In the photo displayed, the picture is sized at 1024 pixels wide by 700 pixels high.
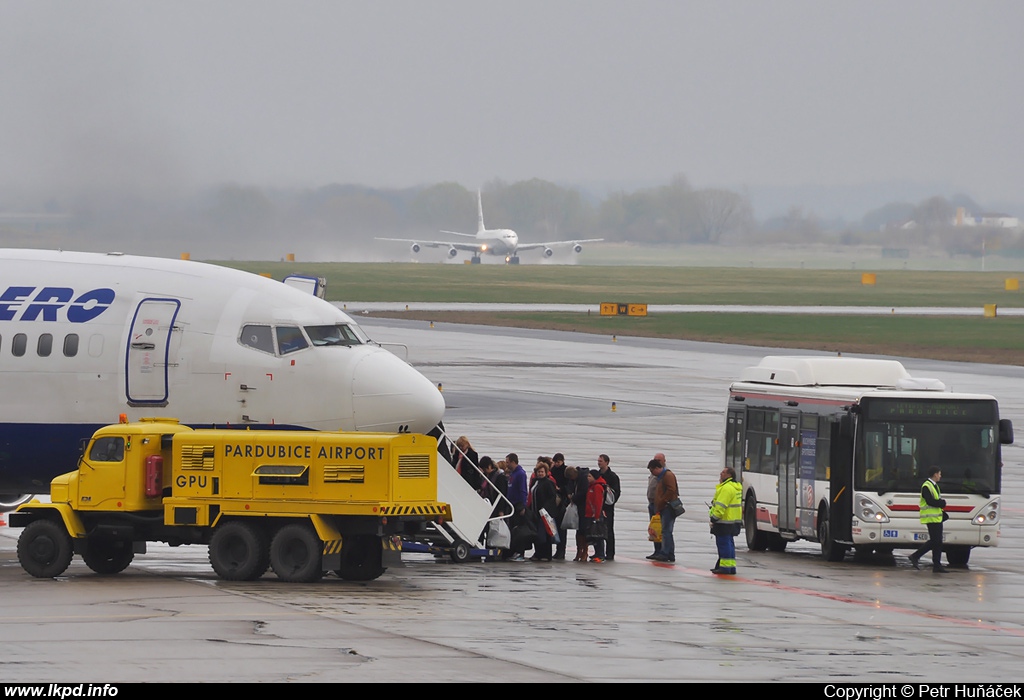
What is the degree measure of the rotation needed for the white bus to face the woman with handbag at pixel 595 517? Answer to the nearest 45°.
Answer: approximately 90° to its right

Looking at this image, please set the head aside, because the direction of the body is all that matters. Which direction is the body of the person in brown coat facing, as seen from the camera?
to the viewer's left

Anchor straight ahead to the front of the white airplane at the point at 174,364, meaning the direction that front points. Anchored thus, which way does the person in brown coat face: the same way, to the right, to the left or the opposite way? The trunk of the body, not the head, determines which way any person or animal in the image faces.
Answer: the opposite way

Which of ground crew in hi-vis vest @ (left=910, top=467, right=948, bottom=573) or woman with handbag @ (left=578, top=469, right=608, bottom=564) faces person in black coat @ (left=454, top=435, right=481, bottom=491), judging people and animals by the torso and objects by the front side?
the woman with handbag

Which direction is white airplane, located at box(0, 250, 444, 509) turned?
to the viewer's right

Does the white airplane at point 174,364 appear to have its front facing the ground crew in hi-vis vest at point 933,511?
yes

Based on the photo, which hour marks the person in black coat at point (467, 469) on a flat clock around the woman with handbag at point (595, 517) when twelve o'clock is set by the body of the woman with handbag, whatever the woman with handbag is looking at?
The person in black coat is roughly at 12 o'clock from the woman with handbag.

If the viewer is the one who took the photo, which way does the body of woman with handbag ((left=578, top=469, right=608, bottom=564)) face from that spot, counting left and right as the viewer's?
facing to the left of the viewer

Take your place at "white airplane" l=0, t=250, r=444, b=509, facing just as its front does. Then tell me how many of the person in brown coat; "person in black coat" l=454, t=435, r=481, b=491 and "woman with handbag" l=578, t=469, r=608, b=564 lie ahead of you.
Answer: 3
